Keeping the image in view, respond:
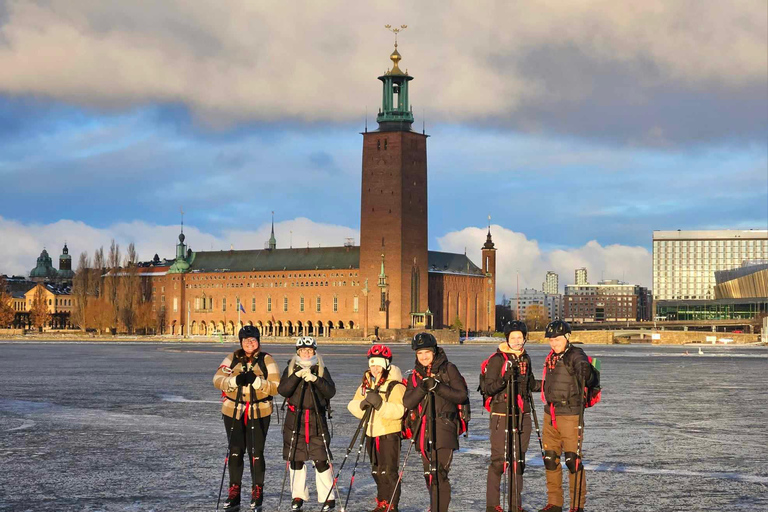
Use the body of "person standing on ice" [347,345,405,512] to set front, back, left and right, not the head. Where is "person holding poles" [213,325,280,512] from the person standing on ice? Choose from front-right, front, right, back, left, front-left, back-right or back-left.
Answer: right

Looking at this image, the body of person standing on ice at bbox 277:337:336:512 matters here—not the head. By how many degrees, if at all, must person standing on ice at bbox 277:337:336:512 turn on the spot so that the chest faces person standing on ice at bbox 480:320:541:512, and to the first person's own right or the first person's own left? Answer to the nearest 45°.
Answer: approximately 90° to the first person's own left

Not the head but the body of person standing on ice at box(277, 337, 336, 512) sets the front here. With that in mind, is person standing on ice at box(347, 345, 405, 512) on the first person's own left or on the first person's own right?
on the first person's own left

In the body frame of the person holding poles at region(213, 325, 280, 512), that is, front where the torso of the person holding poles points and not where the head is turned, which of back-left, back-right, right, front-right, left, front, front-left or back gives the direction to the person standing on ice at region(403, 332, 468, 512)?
front-left

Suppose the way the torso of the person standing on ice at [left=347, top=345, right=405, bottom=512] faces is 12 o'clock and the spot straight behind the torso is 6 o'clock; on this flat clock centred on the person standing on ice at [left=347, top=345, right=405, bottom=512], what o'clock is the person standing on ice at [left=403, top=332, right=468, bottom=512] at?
the person standing on ice at [left=403, top=332, right=468, bottom=512] is roughly at 8 o'clock from the person standing on ice at [left=347, top=345, right=405, bottom=512].

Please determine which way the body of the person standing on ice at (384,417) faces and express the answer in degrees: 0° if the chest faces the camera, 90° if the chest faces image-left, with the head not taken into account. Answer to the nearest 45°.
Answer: approximately 45°

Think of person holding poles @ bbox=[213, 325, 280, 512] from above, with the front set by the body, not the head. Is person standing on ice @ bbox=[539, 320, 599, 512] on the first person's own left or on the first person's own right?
on the first person's own left

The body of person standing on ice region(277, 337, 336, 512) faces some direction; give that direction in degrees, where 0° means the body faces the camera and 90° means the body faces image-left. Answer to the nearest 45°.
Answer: approximately 0°

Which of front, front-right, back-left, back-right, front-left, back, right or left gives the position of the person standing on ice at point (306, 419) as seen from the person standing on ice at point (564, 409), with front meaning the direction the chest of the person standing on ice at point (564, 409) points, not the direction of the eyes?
front-right

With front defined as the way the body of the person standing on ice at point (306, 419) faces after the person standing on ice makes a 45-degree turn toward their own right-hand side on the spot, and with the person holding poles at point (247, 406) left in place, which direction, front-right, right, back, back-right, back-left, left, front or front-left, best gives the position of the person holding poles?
right

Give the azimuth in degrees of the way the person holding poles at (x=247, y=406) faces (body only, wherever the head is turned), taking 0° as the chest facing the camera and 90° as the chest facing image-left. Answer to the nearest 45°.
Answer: approximately 0°
